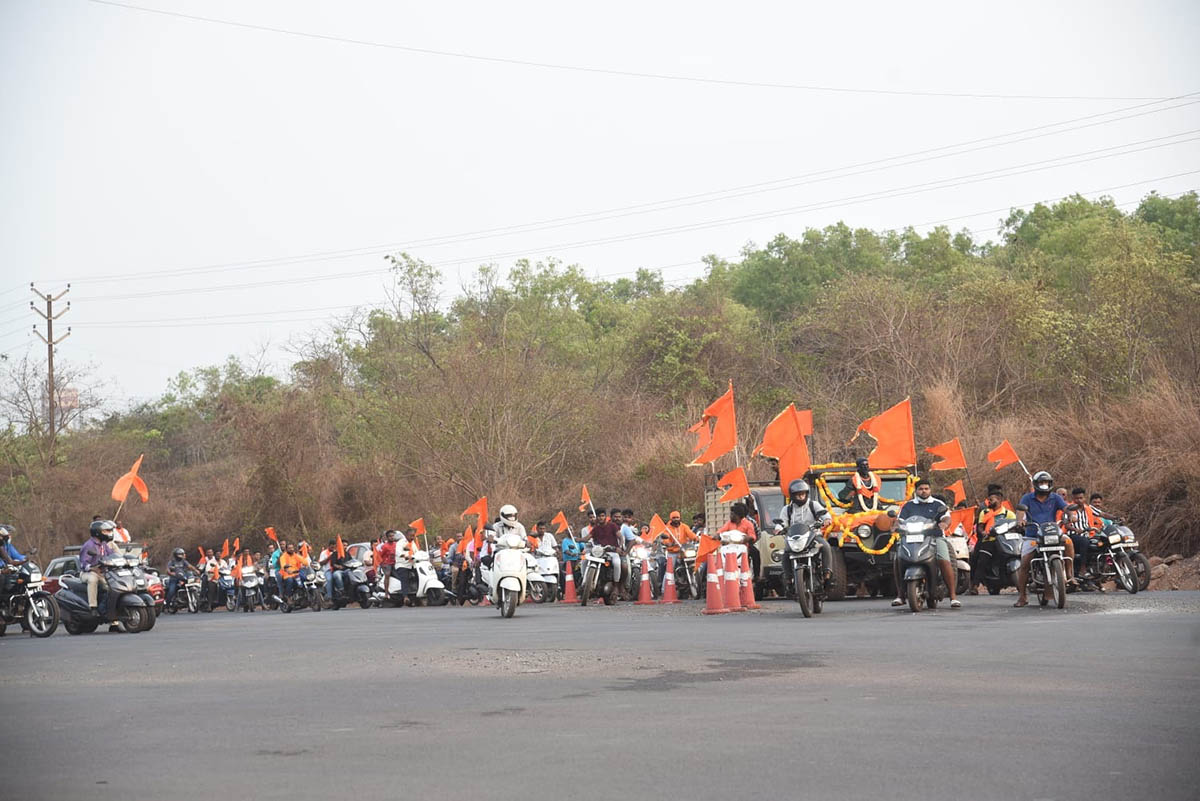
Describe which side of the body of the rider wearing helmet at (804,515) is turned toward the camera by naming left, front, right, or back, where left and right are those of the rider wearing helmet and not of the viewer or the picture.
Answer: front

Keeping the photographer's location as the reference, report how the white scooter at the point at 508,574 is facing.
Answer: facing the viewer

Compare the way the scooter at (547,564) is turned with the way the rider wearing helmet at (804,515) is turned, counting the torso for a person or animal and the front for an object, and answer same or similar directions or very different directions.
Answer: same or similar directions

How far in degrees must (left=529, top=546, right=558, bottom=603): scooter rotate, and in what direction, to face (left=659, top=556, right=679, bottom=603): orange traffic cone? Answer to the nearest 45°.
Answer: approximately 90° to its left

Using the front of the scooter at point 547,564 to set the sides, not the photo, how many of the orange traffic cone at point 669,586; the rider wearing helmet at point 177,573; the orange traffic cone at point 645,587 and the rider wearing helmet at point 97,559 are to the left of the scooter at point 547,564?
2

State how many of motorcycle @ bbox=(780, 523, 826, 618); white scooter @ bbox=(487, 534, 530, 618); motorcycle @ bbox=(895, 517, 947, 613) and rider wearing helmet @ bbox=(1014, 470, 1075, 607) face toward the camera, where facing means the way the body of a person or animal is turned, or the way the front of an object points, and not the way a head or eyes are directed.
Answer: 4

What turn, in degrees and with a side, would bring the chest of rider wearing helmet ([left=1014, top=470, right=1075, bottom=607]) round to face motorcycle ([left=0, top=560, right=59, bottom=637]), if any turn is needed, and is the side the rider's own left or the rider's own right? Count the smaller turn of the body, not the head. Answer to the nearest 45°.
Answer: approximately 90° to the rider's own right

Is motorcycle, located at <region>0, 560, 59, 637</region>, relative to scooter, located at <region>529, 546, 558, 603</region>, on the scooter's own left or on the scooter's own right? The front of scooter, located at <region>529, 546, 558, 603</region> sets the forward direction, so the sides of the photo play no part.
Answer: on the scooter's own right

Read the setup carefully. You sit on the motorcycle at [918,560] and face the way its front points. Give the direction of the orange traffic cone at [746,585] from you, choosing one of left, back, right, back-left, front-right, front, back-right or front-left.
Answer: back-right

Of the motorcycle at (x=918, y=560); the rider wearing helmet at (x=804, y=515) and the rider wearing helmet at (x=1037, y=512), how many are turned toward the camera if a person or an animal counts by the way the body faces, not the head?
3

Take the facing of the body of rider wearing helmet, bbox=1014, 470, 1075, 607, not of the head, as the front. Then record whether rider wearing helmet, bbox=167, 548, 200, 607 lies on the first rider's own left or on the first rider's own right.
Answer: on the first rider's own right

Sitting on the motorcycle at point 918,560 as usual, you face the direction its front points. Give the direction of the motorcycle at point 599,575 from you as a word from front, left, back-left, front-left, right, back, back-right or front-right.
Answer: back-right

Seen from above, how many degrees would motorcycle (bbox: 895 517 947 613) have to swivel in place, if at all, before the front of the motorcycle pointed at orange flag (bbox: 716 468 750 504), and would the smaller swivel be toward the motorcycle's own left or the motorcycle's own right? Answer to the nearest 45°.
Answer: approximately 135° to the motorcycle's own right

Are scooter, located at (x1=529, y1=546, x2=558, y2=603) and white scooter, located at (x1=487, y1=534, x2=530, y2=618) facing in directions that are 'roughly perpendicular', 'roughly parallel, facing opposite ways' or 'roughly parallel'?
roughly parallel
